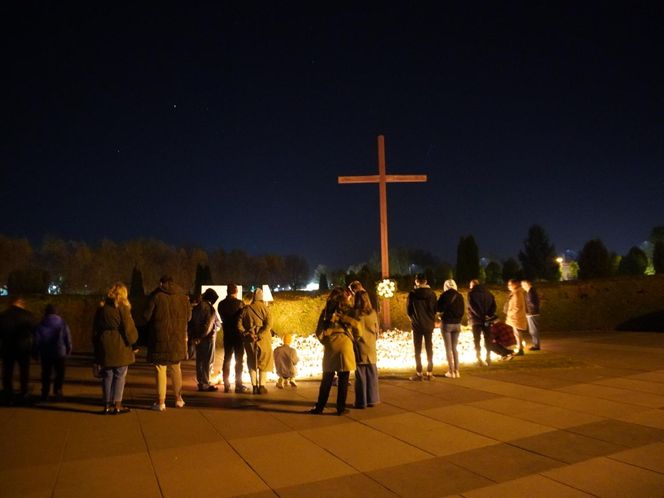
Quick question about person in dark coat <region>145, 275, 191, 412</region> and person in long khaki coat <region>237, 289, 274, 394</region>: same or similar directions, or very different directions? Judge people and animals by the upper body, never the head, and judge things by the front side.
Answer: same or similar directions

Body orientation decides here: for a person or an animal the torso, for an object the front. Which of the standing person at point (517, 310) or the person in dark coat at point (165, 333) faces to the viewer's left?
the standing person

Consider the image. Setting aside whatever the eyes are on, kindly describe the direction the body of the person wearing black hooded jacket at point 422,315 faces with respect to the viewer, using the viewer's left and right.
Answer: facing away from the viewer

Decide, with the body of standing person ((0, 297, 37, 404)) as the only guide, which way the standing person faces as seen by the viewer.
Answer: away from the camera

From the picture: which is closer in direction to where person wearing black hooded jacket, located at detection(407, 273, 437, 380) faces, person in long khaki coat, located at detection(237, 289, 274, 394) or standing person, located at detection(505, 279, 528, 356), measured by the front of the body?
the standing person

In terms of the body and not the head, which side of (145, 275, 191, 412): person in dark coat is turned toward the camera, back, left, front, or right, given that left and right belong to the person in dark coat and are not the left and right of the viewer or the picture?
back

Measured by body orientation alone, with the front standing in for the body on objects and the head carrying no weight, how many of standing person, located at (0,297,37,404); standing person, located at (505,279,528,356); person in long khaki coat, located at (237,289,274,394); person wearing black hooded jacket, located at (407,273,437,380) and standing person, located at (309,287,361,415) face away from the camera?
4

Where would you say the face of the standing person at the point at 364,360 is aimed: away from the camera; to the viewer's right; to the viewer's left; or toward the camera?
away from the camera

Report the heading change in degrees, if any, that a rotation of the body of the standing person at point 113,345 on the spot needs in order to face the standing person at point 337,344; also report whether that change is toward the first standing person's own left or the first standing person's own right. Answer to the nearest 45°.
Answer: approximately 90° to the first standing person's own right

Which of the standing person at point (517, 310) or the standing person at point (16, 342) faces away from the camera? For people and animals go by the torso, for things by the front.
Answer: the standing person at point (16, 342)

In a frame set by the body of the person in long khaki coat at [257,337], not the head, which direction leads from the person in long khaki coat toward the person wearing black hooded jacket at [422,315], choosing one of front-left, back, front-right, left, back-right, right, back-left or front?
right

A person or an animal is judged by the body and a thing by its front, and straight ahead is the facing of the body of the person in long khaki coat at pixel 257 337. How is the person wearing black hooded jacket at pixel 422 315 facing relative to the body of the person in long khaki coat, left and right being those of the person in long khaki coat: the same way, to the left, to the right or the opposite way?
the same way

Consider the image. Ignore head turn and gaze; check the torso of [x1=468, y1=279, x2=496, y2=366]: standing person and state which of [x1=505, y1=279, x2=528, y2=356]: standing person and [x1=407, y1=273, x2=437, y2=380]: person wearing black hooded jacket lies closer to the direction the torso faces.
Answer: the standing person

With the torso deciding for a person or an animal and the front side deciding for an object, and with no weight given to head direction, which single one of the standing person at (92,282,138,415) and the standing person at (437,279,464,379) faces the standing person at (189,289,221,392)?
the standing person at (92,282,138,415)

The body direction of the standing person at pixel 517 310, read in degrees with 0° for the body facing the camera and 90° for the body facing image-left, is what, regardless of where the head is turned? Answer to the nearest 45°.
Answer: approximately 90°

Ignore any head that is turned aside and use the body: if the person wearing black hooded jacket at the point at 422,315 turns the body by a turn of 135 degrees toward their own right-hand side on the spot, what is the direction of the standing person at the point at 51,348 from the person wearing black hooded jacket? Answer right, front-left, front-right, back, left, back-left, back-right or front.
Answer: back-right

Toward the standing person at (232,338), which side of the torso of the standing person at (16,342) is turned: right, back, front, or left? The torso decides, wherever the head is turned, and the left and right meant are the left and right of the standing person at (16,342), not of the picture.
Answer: right

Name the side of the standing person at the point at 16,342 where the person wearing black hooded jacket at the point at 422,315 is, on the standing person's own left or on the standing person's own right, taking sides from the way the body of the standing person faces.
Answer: on the standing person's own right

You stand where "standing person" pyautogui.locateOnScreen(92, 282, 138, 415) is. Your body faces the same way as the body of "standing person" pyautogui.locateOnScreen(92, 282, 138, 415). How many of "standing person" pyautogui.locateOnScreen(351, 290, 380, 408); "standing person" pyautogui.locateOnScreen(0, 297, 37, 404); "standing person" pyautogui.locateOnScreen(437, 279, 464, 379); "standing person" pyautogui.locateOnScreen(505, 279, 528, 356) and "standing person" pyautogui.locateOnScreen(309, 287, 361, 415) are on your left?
1

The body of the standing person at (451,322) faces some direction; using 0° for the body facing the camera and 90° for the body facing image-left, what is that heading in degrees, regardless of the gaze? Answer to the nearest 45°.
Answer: approximately 180°

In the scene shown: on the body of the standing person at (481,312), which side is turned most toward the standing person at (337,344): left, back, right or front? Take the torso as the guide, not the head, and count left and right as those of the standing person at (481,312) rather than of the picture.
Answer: left
